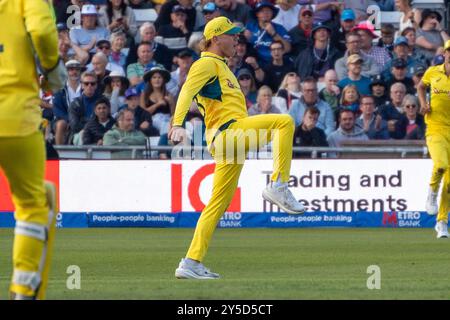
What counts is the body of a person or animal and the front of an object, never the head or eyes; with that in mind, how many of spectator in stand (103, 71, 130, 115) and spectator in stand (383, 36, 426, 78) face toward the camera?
2

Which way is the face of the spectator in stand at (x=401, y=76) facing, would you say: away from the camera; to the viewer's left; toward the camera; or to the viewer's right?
toward the camera

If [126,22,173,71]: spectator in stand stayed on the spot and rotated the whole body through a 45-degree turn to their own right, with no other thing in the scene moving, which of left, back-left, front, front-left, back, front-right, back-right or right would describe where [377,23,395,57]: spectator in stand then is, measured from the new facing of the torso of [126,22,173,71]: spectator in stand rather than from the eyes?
back-left

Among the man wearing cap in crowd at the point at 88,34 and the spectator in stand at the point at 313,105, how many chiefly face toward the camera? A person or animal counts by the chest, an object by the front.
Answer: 2

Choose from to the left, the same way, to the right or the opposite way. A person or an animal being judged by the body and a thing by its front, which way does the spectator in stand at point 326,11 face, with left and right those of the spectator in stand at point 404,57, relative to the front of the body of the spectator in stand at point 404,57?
the same way

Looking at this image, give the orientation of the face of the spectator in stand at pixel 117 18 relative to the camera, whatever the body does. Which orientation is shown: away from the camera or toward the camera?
toward the camera

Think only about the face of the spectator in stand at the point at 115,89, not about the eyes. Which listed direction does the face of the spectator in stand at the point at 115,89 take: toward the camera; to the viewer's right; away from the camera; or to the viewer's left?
toward the camera

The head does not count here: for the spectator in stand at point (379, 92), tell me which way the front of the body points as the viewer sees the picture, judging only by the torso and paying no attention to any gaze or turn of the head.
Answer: toward the camera

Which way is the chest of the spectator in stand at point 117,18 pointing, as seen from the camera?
toward the camera

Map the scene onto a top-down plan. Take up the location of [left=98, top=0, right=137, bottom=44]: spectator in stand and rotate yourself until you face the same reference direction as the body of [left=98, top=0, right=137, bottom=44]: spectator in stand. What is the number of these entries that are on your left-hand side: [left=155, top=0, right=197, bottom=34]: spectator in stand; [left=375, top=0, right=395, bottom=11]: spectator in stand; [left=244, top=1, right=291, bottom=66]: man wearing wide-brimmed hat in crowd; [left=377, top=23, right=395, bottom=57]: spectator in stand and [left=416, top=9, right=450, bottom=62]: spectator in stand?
5

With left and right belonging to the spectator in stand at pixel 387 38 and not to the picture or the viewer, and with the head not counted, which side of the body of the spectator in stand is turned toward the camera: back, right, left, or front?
front

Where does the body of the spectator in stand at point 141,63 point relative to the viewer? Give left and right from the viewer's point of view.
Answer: facing the viewer

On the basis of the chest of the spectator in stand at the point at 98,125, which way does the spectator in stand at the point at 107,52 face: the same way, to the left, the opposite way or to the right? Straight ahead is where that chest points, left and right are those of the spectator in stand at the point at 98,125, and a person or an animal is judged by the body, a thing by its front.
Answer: the same way

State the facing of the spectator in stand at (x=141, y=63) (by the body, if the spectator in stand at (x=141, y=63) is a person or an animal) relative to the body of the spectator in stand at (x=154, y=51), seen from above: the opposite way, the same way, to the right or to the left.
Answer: the same way

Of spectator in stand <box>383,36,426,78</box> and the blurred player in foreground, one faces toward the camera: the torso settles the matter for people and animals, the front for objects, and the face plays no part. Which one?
the spectator in stand
